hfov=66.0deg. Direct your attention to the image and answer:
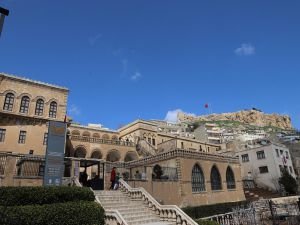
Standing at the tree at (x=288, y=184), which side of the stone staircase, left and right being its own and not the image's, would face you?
left

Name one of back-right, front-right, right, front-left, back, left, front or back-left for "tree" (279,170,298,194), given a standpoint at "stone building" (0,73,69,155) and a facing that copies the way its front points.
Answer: front-left

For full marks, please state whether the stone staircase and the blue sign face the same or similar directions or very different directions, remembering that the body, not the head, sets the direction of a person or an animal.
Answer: same or similar directions

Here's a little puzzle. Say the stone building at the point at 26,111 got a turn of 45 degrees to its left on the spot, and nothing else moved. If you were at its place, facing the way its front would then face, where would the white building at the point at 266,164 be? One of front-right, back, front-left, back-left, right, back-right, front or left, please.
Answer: front

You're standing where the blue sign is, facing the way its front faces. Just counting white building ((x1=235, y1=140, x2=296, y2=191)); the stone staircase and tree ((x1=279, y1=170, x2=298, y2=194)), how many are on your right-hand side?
0

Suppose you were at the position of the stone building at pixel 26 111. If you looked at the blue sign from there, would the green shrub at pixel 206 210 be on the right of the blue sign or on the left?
left

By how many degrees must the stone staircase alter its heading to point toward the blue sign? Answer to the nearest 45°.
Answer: approximately 135° to its right

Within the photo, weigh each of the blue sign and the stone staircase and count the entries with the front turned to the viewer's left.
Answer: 0

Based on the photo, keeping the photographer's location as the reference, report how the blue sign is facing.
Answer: facing the viewer

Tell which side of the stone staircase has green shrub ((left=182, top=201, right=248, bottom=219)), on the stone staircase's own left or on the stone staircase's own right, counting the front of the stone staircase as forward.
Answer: on the stone staircase's own left

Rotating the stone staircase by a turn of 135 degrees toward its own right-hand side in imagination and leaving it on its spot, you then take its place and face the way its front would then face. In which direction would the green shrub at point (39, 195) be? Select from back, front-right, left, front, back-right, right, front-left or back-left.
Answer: front-left

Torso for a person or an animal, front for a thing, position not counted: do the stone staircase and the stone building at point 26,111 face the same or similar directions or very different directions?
same or similar directions

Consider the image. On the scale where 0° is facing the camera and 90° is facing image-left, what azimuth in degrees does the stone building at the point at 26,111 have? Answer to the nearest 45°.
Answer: approximately 315°

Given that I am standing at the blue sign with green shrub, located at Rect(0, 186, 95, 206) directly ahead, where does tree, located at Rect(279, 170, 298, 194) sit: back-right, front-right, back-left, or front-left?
back-left

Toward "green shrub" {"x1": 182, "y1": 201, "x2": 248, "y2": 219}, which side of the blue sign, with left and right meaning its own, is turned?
left
